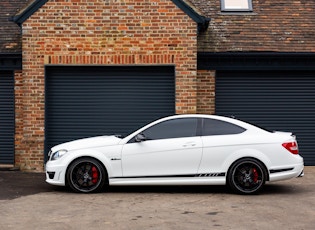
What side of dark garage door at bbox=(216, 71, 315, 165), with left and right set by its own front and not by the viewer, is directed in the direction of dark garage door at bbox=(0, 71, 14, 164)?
right

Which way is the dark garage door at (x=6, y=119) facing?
toward the camera

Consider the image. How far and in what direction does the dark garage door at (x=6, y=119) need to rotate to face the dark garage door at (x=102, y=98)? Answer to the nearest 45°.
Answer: approximately 45° to its left

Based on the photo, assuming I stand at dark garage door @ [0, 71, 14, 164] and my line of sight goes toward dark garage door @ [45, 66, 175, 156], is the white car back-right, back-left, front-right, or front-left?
front-right

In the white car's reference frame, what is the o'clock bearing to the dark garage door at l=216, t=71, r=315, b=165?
The dark garage door is roughly at 4 o'clock from the white car.

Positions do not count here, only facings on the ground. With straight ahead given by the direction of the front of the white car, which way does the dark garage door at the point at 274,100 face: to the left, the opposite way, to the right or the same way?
to the left

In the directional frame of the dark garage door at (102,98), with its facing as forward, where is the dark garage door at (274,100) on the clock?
the dark garage door at (274,100) is roughly at 9 o'clock from the dark garage door at (102,98).

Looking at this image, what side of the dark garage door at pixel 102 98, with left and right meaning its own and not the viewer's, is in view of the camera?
front

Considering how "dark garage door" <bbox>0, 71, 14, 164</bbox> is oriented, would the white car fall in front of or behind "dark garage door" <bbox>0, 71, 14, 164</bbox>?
in front

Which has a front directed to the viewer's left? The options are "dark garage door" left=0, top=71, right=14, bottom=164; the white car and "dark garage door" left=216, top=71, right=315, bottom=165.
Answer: the white car

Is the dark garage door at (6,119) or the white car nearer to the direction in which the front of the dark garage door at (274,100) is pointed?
the white car

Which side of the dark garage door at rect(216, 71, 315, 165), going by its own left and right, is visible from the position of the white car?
front

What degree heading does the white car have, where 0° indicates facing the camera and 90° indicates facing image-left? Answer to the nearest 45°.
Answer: approximately 90°

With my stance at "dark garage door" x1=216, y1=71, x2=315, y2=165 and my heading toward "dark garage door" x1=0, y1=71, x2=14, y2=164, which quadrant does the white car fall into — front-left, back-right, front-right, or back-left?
front-left

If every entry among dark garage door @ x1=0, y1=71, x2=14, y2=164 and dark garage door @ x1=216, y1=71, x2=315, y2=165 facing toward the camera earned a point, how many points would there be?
2
